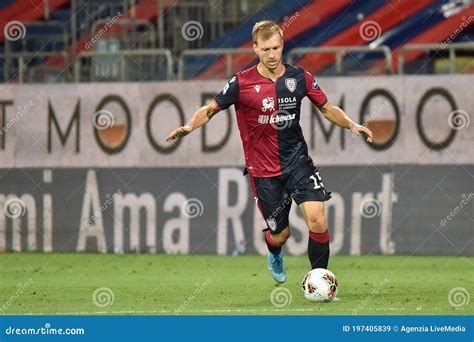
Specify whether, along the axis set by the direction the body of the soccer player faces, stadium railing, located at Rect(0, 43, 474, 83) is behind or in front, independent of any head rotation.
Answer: behind

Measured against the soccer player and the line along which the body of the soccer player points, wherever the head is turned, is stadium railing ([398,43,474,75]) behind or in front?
behind

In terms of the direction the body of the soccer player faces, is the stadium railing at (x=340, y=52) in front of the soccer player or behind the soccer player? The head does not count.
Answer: behind

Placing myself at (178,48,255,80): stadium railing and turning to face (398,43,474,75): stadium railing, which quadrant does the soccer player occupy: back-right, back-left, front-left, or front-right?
front-right

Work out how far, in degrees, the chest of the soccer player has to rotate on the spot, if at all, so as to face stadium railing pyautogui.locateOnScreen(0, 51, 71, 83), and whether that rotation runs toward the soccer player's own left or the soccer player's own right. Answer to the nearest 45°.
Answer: approximately 135° to the soccer player's own right

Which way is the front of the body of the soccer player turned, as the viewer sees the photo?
toward the camera

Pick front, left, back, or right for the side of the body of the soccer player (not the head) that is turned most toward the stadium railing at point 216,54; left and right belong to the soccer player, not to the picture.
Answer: back

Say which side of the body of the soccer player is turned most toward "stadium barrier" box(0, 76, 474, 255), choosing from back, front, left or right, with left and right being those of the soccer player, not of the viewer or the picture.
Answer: back
